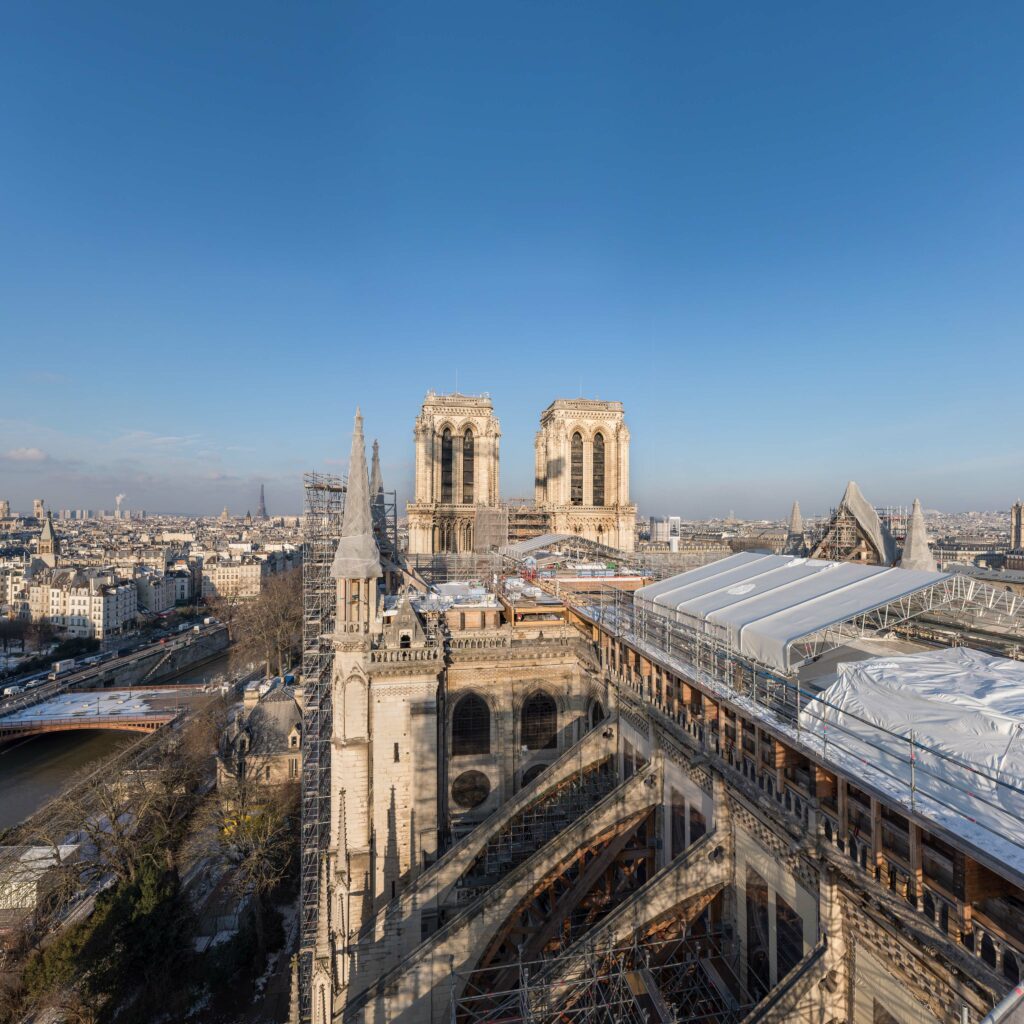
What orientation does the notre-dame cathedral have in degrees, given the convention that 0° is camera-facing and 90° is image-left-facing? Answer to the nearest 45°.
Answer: approximately 180°
